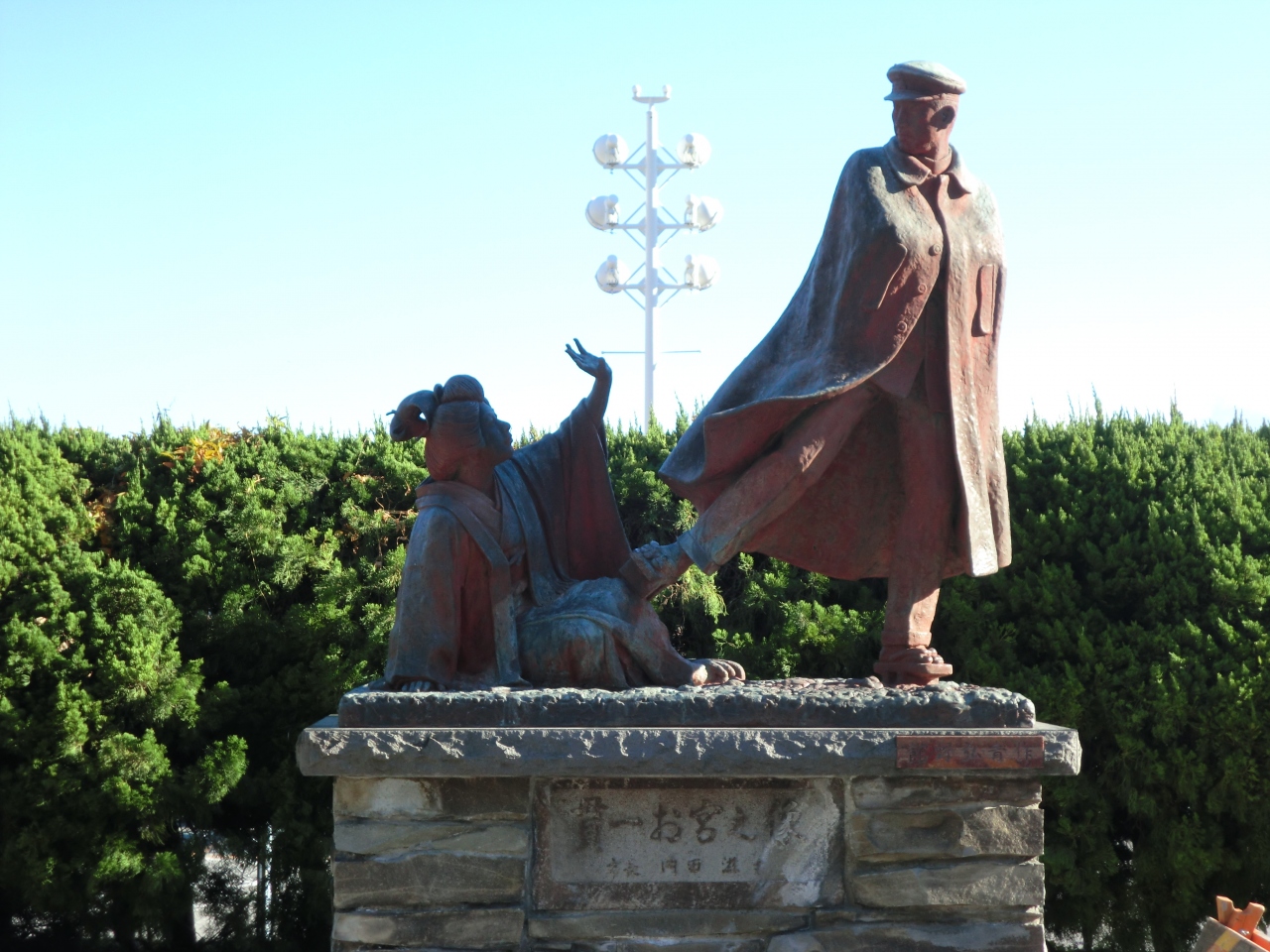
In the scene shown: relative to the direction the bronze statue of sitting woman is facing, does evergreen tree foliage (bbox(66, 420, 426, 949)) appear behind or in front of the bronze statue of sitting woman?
behind

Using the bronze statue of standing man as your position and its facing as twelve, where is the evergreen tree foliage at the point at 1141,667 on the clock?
The evergreen tree foliage is roughly at 7 o'clock from the bronze statue of standing man.

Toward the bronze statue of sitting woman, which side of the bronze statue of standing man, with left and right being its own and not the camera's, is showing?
right

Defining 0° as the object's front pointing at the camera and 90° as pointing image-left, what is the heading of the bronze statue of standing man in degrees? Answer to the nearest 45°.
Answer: approximately 0°

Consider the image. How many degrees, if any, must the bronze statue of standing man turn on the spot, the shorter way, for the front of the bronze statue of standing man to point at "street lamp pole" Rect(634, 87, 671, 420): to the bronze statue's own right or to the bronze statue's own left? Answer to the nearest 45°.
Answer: approximately 180°
